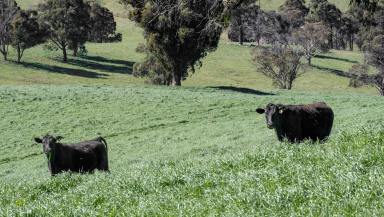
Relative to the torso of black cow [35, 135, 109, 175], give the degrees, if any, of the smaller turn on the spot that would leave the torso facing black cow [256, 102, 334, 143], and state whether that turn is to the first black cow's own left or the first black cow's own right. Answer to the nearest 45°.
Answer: approximately 180°

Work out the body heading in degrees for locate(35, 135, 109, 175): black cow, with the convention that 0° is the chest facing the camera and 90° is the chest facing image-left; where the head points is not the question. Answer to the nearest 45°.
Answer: approximately 90°
